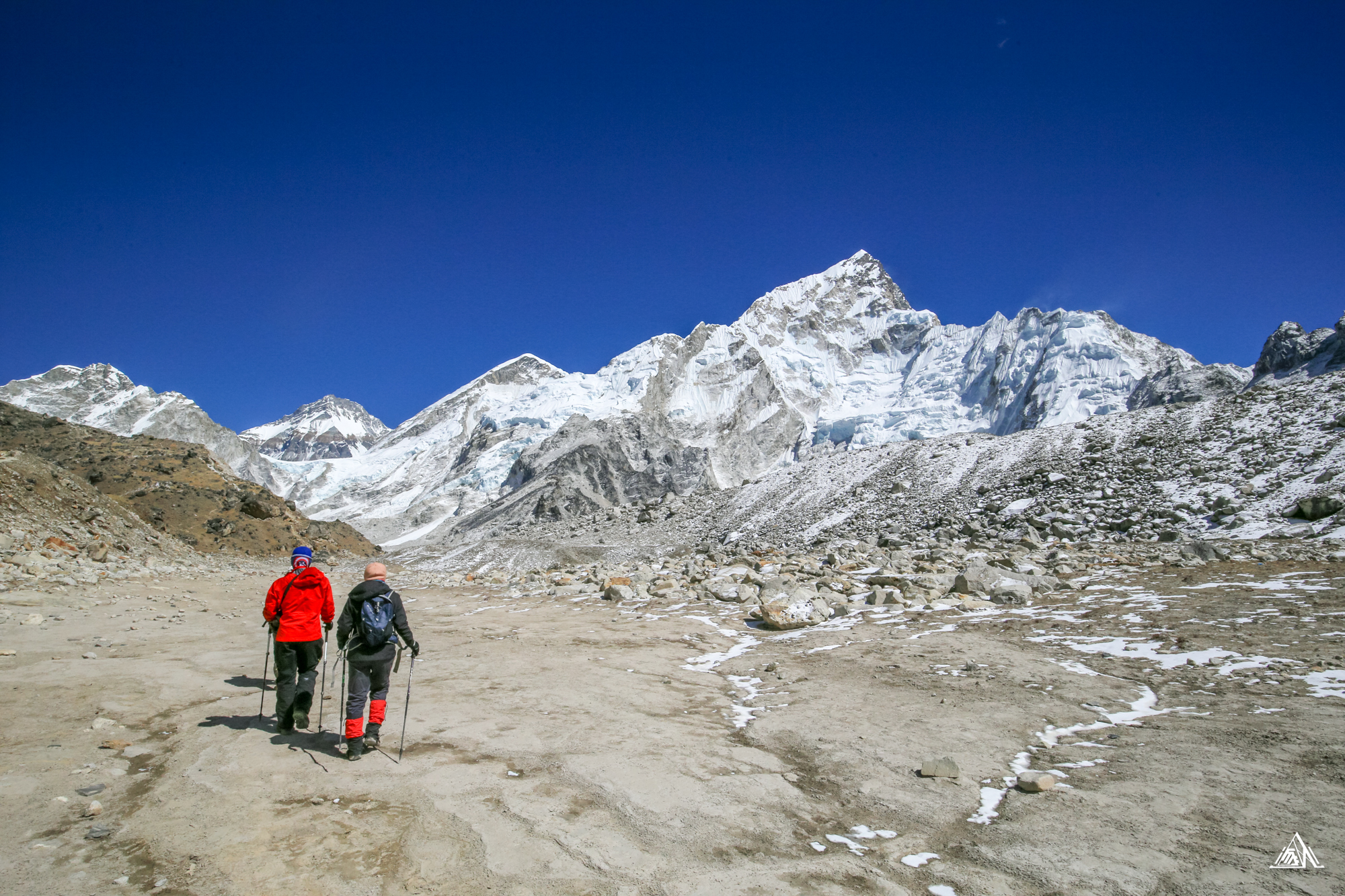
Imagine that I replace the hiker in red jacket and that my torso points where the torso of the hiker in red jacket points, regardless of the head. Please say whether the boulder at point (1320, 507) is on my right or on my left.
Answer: on my right

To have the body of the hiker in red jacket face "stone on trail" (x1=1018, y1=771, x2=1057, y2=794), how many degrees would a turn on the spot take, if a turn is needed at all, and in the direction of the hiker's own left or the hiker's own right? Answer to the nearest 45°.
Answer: approximately 135° to the hiker's own right

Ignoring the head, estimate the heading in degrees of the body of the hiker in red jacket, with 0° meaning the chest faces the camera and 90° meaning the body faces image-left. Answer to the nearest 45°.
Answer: approximately 180°

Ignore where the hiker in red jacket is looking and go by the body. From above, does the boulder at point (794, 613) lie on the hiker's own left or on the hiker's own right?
on the hiker's own right

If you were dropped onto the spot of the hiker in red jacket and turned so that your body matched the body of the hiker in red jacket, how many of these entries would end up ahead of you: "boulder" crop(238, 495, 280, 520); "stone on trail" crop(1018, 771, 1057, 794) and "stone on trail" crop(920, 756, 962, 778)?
1

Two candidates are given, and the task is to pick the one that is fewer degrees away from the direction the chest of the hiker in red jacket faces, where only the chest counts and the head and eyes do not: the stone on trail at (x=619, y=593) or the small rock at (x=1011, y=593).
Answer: the stone on trail

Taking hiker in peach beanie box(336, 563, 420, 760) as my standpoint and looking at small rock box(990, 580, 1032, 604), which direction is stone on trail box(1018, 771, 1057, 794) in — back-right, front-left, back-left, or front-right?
front-right

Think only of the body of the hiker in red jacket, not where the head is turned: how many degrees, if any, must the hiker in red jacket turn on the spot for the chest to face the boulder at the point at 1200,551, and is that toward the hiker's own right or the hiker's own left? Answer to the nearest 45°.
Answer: approximately 90° to the hiker's own right

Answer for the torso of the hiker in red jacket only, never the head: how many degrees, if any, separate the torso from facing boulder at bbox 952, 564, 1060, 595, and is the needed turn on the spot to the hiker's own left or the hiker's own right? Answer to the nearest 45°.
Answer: approximately 90° to the hiker's own right

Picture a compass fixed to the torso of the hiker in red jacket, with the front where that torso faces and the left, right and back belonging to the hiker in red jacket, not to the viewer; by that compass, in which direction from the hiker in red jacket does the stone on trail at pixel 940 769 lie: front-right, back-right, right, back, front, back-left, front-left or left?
back-right

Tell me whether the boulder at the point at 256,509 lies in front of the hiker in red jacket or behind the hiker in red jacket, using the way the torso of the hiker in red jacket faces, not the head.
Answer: in front

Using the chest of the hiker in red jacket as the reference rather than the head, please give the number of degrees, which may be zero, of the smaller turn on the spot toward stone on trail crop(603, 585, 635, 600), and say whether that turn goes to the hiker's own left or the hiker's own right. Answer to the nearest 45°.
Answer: approximately 45° to the hiker's own right

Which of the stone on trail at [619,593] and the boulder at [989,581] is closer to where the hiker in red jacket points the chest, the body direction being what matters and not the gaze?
the stone on trail
